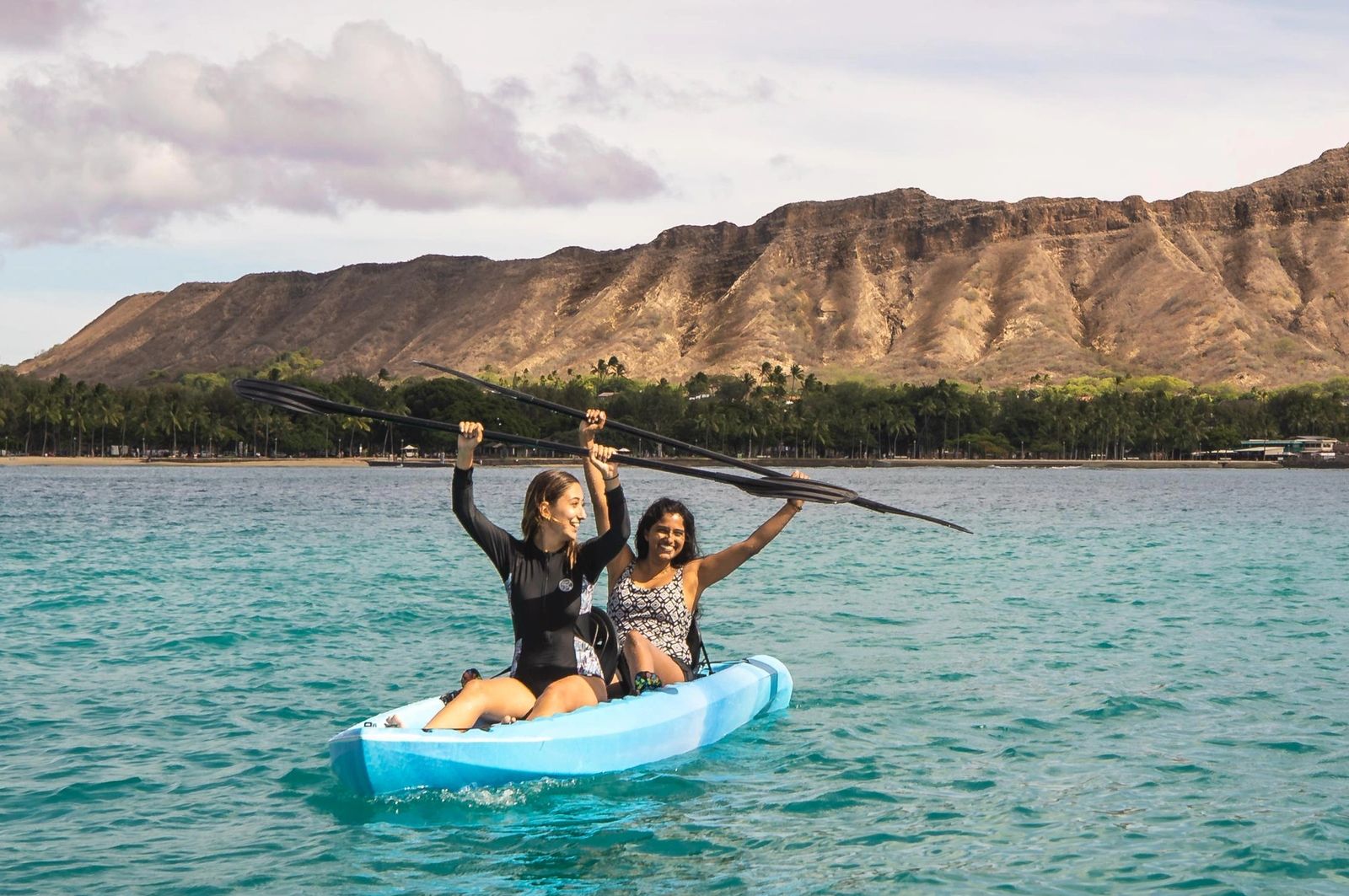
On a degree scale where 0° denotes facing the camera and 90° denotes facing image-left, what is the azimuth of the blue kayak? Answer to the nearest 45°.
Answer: approximately 45°
